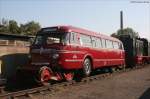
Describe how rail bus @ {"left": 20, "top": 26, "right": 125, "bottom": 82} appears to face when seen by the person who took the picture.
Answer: facing the viewer and to the left of the viewer
